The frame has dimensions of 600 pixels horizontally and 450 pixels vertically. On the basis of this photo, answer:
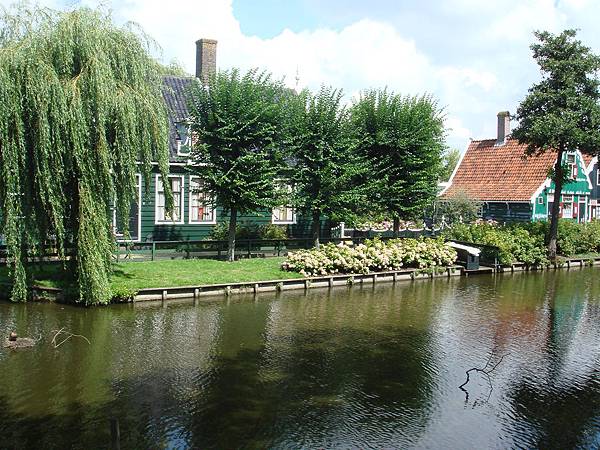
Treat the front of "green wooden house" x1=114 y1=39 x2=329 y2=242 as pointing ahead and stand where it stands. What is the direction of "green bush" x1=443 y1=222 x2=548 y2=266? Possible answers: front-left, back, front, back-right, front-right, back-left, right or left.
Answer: left

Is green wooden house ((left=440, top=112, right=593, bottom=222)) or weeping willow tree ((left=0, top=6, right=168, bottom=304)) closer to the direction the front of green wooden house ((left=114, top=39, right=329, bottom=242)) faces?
the weeping willow tree

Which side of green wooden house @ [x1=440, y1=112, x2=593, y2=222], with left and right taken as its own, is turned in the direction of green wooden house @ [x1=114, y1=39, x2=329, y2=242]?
right

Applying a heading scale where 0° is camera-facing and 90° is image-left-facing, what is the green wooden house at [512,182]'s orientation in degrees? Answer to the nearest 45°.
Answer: approximately 315°

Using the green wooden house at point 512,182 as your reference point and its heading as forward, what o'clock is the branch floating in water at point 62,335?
The branch floating in water is roughly at 2 o'clock from the green wooden house.

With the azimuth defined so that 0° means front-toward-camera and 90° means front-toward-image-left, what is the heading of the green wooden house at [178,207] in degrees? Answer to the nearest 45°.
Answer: approximately 0°

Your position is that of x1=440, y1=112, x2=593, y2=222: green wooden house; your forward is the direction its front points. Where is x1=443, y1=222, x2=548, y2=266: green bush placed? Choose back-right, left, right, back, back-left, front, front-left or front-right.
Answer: front-right

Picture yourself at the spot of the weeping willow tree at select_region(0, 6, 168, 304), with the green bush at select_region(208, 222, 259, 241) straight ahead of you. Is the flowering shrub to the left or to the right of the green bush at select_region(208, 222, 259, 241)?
right

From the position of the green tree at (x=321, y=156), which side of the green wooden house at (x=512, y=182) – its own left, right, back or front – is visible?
right

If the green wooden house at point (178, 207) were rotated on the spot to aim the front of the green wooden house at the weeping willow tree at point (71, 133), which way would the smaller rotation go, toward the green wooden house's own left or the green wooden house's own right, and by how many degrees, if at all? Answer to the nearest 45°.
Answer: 0° — it already faces it
